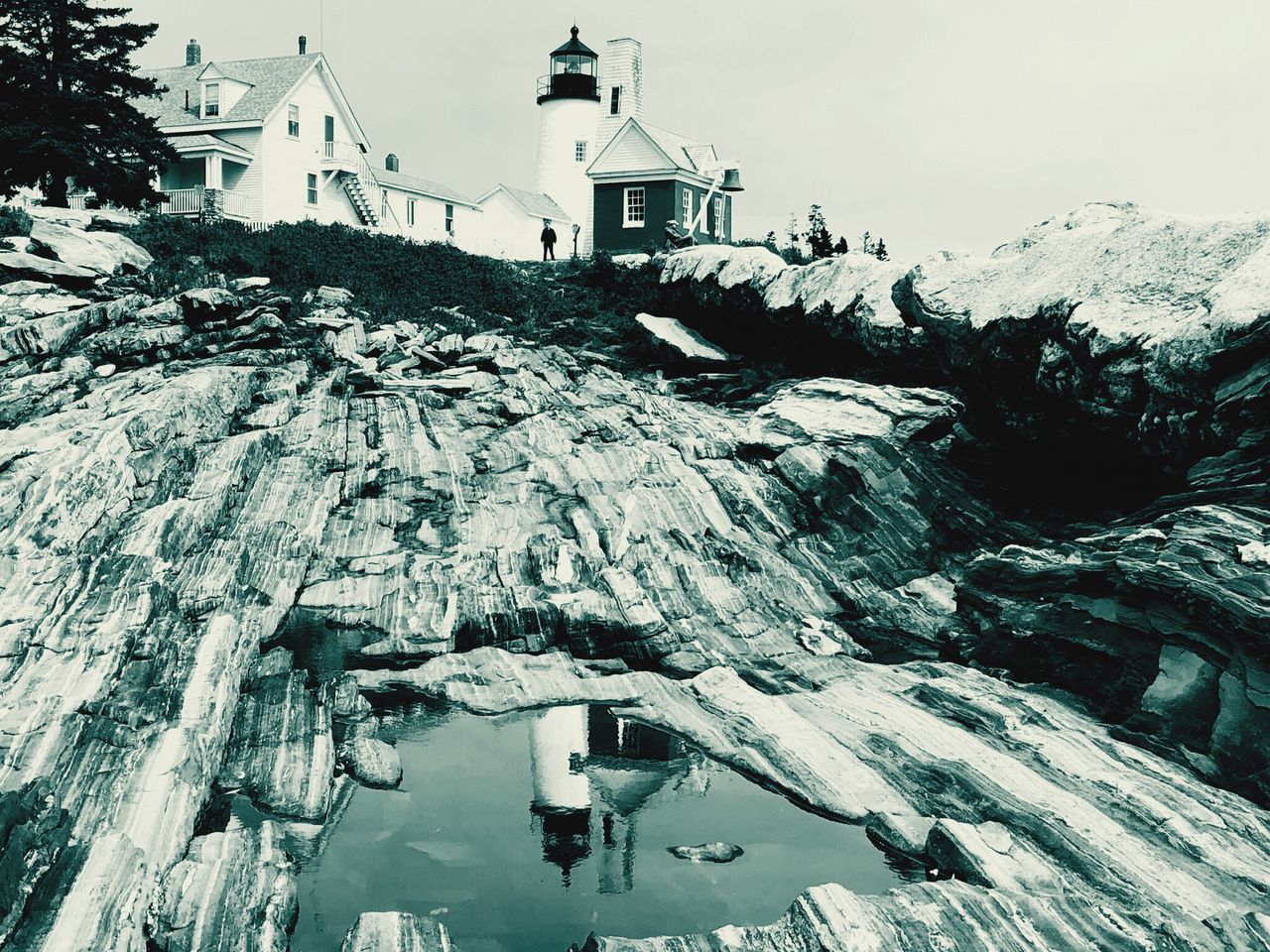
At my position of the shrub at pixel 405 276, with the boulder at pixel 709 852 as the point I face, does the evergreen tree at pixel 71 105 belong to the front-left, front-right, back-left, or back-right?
back-right

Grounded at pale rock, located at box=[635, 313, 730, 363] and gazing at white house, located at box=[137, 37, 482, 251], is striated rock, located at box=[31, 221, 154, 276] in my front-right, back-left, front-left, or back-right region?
front-left

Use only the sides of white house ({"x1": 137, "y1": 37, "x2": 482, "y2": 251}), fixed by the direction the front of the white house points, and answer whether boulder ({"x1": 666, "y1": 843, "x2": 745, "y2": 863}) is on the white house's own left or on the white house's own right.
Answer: on the white house's own left

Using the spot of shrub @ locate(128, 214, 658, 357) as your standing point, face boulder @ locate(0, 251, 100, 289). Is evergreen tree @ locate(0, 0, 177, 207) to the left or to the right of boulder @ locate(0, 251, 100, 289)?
right

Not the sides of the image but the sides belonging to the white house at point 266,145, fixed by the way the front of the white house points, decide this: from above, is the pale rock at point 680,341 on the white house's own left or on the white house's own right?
on the white house's own left

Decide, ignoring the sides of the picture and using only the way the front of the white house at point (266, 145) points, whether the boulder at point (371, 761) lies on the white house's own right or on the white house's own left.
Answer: on the white house's own left

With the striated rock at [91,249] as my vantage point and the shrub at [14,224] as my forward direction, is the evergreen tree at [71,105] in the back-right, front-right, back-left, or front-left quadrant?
front-right

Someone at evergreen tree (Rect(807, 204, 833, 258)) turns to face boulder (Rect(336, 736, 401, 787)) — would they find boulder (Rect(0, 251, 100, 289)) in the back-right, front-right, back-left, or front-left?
front-right

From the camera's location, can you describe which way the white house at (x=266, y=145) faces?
facing the viewer and to the left of the viewer

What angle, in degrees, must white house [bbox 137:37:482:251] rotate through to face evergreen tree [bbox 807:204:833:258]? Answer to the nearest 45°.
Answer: approximately 135° to its left

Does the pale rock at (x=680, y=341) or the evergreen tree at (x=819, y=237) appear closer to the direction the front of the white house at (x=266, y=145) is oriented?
the pale rock
